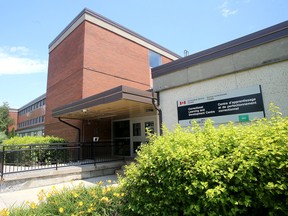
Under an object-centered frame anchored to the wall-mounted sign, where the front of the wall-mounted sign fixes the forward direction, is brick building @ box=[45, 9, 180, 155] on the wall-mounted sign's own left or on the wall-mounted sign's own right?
on the wall-mounted sign's own right

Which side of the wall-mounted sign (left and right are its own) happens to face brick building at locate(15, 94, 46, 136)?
right

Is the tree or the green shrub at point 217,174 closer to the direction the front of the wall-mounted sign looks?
the green shrub

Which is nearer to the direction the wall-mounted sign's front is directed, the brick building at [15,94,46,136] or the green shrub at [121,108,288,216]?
the green shrub

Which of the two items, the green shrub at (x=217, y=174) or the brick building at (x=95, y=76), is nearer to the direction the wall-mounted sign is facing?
the green shrub

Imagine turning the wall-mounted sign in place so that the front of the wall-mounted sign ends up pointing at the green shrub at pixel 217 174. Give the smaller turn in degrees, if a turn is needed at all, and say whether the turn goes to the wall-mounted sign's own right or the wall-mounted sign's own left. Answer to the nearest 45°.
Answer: approximately 45° to the wall-mounted sign's own left

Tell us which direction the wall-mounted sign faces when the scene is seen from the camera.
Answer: facing the viewer and to the left of the viewer

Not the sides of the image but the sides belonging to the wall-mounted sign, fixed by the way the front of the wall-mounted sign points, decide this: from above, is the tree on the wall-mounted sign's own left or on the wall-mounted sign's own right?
on the wall-mounted sign's own right
